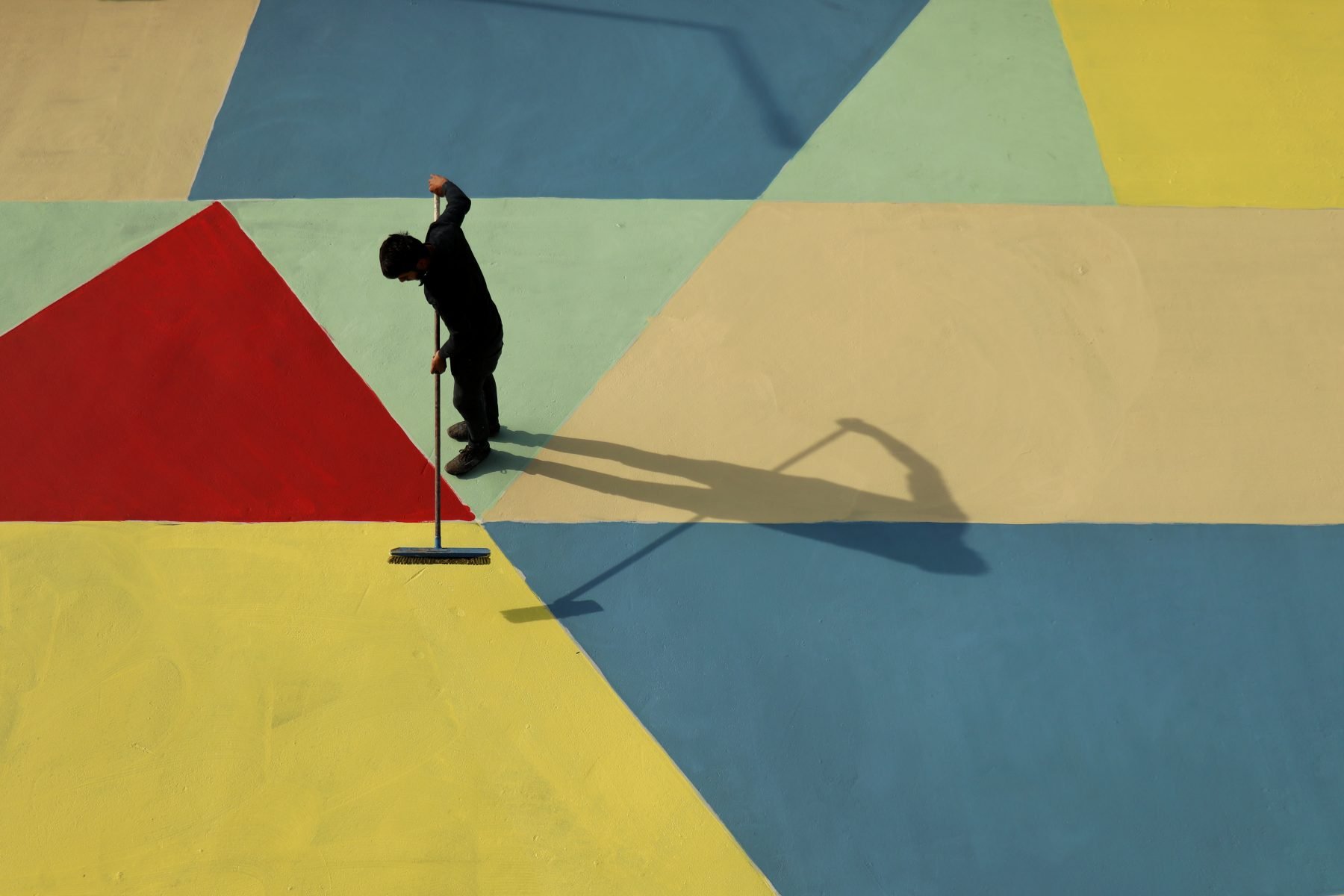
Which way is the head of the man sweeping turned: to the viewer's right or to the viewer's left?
to the viewer's left

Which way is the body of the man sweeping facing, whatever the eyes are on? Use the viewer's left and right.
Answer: facing to the left of the viewer
